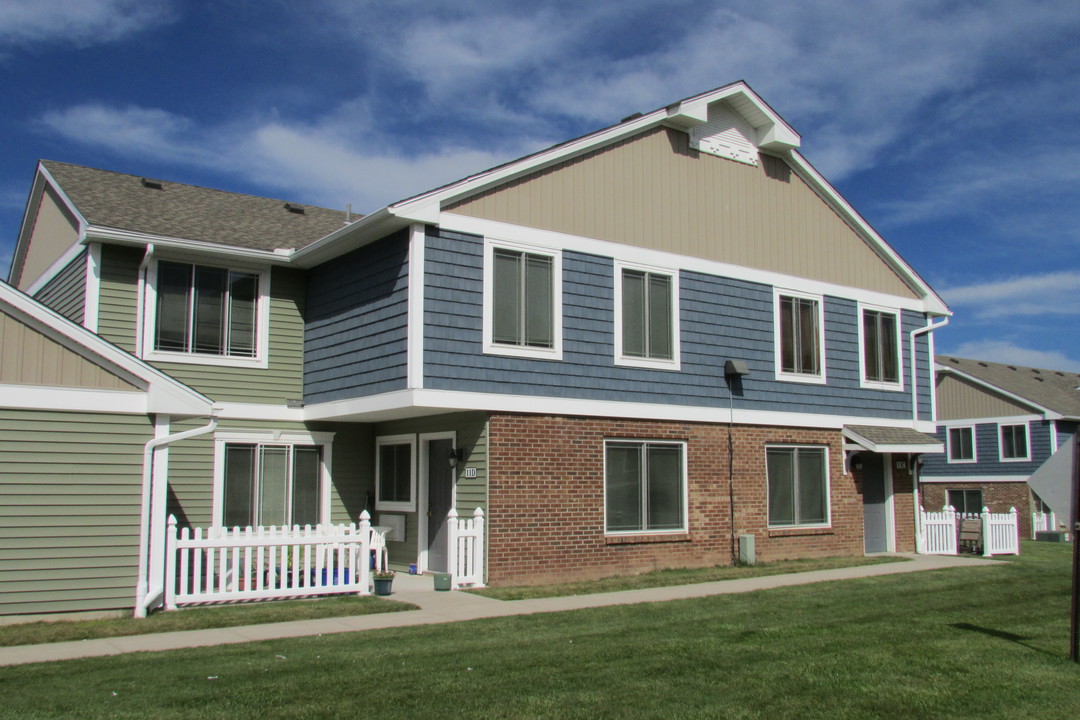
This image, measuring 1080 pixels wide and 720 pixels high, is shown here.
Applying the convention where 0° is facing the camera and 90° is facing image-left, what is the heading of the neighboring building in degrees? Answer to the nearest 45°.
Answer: approximately 45°

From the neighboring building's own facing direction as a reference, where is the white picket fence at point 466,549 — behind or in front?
in front

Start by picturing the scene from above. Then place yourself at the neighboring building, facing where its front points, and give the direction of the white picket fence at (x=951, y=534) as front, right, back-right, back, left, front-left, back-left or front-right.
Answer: front-left

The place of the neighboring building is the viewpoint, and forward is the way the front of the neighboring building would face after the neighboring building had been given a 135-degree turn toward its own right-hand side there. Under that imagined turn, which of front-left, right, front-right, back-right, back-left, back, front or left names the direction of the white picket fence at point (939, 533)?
back

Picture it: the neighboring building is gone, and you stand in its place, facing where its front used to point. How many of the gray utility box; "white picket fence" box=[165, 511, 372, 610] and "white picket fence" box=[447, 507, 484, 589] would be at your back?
0

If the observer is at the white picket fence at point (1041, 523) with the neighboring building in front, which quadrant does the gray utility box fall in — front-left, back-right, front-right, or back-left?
back-left

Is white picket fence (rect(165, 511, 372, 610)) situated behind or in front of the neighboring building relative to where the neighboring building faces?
in front
